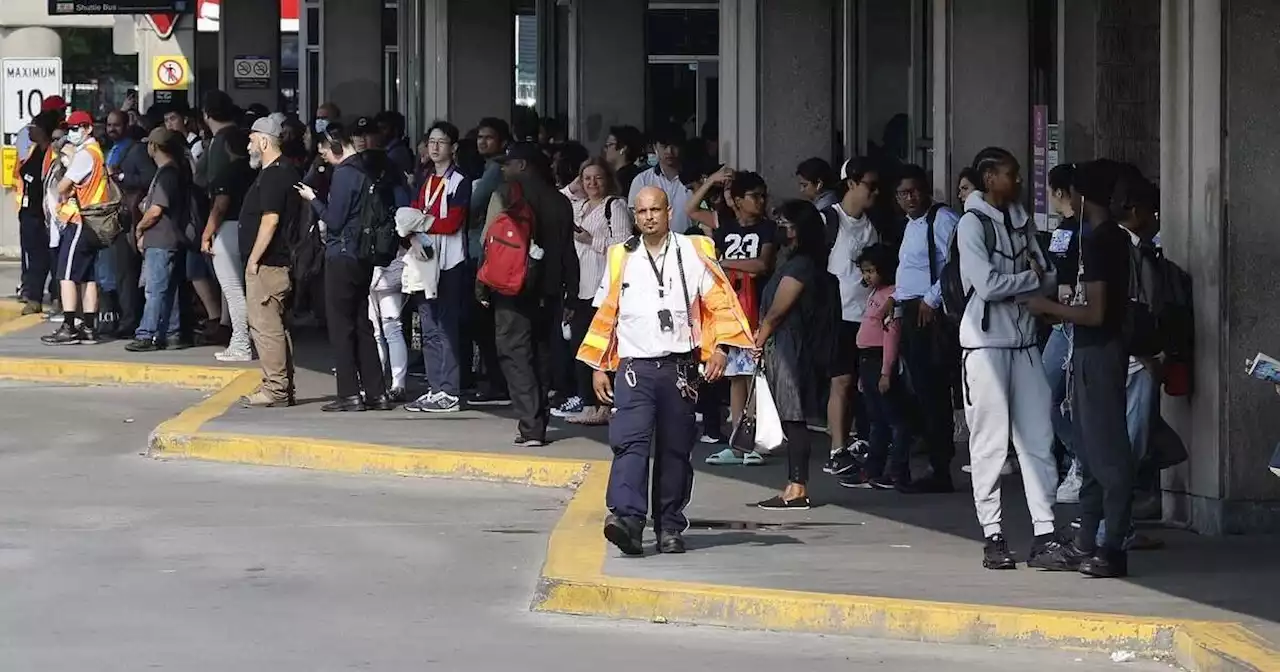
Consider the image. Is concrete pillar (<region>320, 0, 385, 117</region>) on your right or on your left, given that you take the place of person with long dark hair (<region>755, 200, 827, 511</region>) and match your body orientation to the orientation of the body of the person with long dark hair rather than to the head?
on your right

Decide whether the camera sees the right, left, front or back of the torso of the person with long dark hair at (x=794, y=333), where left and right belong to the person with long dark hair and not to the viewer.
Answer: left

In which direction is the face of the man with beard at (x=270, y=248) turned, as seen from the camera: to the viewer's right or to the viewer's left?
to the viewer's left

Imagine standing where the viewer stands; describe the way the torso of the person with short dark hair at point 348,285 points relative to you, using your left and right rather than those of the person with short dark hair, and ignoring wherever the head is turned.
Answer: facing to the left of the viewer

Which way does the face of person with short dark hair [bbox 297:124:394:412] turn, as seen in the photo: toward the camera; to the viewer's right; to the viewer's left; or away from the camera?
to the viewer's left

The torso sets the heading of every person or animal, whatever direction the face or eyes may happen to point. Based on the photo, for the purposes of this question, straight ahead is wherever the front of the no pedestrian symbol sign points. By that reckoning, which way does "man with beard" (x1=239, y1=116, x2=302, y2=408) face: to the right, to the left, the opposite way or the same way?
to the right

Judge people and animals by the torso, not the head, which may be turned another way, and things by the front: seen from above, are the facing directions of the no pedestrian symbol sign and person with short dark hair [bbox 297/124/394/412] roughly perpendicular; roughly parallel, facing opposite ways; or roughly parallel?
roughly perpendicular

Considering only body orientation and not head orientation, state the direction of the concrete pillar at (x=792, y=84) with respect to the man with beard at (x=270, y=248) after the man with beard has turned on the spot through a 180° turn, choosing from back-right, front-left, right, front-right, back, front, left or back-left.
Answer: front
